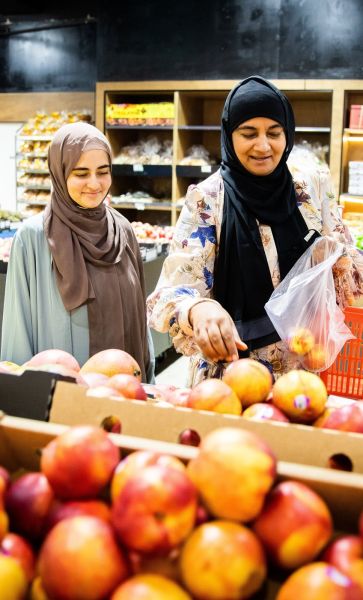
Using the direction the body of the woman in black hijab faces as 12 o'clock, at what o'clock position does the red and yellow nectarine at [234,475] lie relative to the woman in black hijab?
The red and yellow nectarine is roughly at 12 o'clock from the woman in black hijab.

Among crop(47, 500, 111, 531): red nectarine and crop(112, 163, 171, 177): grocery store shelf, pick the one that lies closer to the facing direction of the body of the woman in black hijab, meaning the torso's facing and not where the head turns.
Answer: the red nectarine

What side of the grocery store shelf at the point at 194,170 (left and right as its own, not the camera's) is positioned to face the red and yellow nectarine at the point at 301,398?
front

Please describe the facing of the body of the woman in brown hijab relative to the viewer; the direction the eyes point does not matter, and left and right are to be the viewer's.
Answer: facing the viewer and to the right of the viewer

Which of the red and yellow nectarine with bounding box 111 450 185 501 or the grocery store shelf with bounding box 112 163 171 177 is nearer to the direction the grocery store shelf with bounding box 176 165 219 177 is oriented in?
the red and yellow nectarine

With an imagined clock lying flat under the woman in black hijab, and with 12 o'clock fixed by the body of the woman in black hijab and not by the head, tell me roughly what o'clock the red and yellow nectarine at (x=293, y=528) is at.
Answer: The red and yellow nectarine is roughly at 12 o'clock from the woman in black hijab.

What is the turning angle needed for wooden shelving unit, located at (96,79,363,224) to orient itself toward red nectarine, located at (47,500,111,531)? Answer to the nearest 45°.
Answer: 0° — it already faces it

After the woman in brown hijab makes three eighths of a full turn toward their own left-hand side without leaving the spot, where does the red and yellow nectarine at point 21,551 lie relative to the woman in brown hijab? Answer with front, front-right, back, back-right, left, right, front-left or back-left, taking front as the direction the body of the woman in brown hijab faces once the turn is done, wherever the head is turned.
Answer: back

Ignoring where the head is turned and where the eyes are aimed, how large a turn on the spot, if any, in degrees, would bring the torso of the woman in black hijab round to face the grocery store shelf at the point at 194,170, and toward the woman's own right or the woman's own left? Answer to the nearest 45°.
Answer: approximately 180°

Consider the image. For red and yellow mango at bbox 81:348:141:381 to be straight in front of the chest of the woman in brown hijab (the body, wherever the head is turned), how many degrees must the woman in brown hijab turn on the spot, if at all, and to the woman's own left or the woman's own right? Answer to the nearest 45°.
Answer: approximately 45° to the woman's own right

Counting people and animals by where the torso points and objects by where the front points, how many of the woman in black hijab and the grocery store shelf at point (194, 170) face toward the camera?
2
